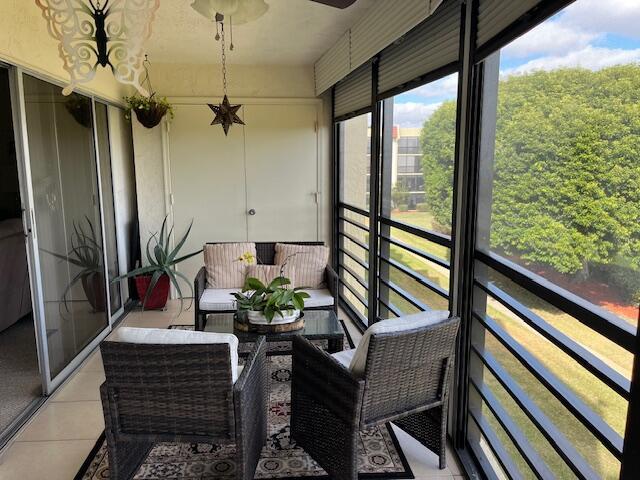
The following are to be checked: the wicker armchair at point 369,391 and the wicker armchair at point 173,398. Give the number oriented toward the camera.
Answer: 0

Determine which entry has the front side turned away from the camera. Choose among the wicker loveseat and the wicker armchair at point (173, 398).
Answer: the wicker armchair

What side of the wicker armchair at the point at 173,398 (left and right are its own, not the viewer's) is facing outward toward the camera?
back

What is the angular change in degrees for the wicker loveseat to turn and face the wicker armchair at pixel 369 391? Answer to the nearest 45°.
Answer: approximately 45° to its left

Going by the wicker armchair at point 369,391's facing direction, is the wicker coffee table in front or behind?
in front

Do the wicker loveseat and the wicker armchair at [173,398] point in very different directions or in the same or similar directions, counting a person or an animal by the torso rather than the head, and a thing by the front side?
very different directions

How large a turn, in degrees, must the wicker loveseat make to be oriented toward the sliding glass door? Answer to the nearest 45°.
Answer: approximately 90° to its right

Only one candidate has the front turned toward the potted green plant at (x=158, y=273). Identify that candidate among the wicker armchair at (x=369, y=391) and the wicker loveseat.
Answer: the wicker armchair

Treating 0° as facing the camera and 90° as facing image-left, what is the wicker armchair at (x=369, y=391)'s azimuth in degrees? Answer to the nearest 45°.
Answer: approximately 135°
